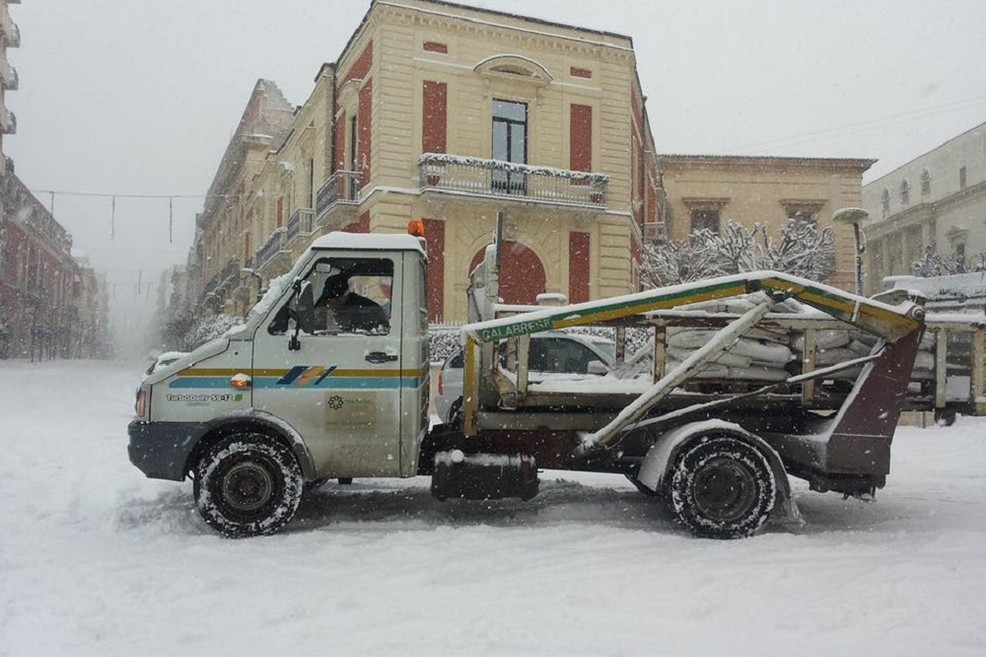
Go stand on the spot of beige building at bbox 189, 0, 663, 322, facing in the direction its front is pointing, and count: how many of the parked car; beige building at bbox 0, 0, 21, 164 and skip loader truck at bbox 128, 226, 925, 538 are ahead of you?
2

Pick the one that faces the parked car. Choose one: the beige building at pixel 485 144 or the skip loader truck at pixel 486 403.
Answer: the beige building

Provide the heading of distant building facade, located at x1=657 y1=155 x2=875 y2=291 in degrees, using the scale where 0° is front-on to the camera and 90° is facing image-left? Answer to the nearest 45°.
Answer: approximately 0°

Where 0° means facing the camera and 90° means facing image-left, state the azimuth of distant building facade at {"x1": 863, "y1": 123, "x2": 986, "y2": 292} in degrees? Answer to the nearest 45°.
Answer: approximately 45°

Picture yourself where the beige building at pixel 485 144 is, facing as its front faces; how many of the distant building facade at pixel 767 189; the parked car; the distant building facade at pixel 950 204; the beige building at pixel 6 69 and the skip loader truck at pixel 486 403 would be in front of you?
2

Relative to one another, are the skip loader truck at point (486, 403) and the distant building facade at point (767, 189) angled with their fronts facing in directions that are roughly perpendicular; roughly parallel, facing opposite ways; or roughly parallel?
roughly perpendicular

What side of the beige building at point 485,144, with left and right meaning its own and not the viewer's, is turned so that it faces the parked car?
front

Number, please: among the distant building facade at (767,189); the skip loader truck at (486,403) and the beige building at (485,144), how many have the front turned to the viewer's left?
1

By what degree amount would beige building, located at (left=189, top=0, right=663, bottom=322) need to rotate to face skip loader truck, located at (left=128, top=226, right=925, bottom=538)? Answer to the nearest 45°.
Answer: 0° — it already faces it

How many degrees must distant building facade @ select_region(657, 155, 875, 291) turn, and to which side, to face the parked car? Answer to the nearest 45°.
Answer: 0° — it already faces it

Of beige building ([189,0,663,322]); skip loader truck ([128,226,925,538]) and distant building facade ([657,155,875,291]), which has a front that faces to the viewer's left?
the skip loader truck

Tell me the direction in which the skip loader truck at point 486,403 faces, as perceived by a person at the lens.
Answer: facing to the left of the viewer

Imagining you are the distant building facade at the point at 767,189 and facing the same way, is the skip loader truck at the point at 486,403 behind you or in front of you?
in front

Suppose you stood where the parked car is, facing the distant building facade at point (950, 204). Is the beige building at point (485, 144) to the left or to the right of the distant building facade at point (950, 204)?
left
